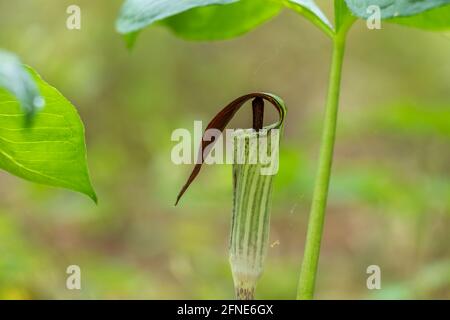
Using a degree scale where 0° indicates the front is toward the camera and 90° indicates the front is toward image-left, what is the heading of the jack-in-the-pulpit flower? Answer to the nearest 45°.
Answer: approximately 90°
